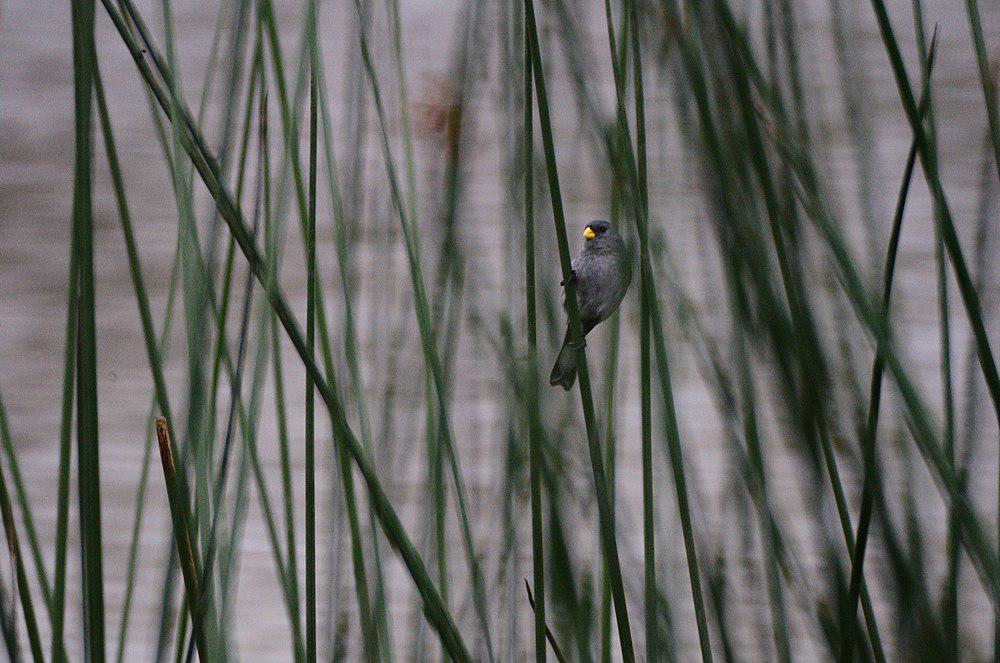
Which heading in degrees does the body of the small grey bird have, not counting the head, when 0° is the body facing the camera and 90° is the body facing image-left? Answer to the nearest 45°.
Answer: approximately 315°
